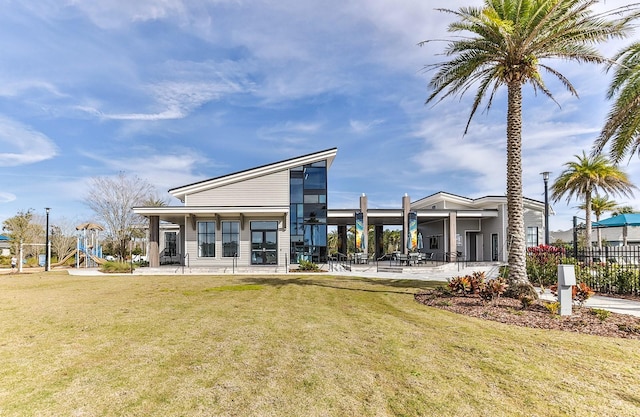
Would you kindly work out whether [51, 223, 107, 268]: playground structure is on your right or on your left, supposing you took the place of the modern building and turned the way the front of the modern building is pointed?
on your right

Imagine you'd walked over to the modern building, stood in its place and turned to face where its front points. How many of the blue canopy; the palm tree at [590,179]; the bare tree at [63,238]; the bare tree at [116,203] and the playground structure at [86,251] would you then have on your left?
2

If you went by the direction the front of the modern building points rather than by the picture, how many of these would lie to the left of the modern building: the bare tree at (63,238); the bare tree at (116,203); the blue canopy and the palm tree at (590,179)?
2

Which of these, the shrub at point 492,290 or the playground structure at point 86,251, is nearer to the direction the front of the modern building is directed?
the shrub

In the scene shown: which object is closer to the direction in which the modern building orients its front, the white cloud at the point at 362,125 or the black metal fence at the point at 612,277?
the black metal fence

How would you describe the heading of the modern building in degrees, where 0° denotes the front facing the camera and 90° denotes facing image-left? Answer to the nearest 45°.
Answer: approximately 0°

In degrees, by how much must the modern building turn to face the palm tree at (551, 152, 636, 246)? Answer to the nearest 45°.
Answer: approximately 90° to its left

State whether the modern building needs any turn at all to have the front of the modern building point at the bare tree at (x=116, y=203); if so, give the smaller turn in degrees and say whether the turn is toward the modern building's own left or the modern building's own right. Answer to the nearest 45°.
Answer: approximately 135° to the modern building's own right

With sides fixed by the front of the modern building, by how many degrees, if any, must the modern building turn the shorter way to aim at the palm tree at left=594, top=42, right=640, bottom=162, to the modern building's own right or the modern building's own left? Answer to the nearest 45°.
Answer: approximately 45° to the modern building's own left
